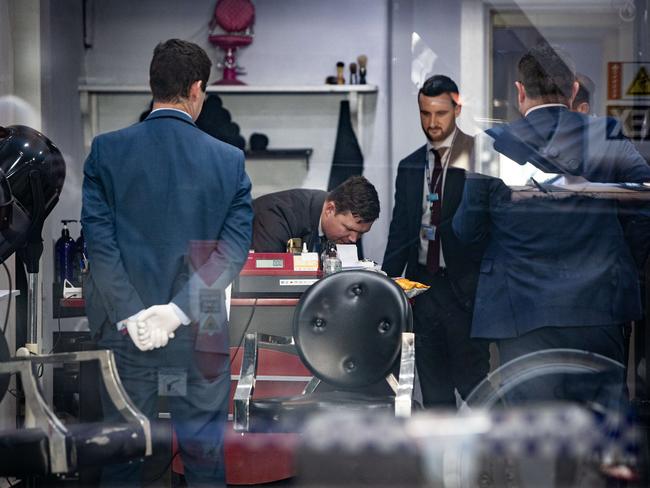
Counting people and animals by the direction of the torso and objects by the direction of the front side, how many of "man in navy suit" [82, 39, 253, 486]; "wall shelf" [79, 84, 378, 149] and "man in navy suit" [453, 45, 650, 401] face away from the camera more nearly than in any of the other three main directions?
2

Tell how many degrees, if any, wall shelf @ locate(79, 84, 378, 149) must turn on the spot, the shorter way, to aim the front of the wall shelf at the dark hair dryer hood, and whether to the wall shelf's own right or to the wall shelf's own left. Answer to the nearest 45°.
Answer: approximately 90° to the wall shelf's own right

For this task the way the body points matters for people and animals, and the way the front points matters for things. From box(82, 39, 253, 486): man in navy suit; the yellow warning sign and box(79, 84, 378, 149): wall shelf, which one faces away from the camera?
the man in navy suit

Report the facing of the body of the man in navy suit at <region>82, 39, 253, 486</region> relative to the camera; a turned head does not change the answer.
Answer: away from the camera

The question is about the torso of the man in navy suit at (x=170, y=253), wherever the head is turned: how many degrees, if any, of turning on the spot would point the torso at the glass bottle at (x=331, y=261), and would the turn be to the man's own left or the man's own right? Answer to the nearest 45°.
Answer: approximately 90° to the man's own right

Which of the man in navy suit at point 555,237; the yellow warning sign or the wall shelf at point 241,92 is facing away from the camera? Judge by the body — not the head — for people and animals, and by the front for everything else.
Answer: the man in navy suit

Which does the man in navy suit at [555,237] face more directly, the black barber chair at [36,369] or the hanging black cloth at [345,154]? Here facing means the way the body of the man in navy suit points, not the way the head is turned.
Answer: the hanging black cloth

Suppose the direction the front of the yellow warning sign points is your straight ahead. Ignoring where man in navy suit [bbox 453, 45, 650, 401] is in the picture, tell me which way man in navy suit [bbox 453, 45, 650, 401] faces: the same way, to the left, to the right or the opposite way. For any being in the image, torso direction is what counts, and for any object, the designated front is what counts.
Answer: the opposite way

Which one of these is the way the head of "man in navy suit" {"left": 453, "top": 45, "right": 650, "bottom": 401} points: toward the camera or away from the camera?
away from the camera

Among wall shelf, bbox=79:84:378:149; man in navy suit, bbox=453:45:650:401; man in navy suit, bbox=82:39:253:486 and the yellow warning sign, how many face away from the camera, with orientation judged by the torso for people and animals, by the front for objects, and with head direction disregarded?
2

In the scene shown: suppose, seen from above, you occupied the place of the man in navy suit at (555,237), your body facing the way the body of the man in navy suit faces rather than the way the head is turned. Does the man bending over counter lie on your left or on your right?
on your left

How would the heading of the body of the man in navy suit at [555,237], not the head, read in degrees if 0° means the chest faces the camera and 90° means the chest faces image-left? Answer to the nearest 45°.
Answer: approximately 180°

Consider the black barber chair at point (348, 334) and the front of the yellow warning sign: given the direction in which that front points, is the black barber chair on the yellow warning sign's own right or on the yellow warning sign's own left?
on the yellow warning sign's own right
